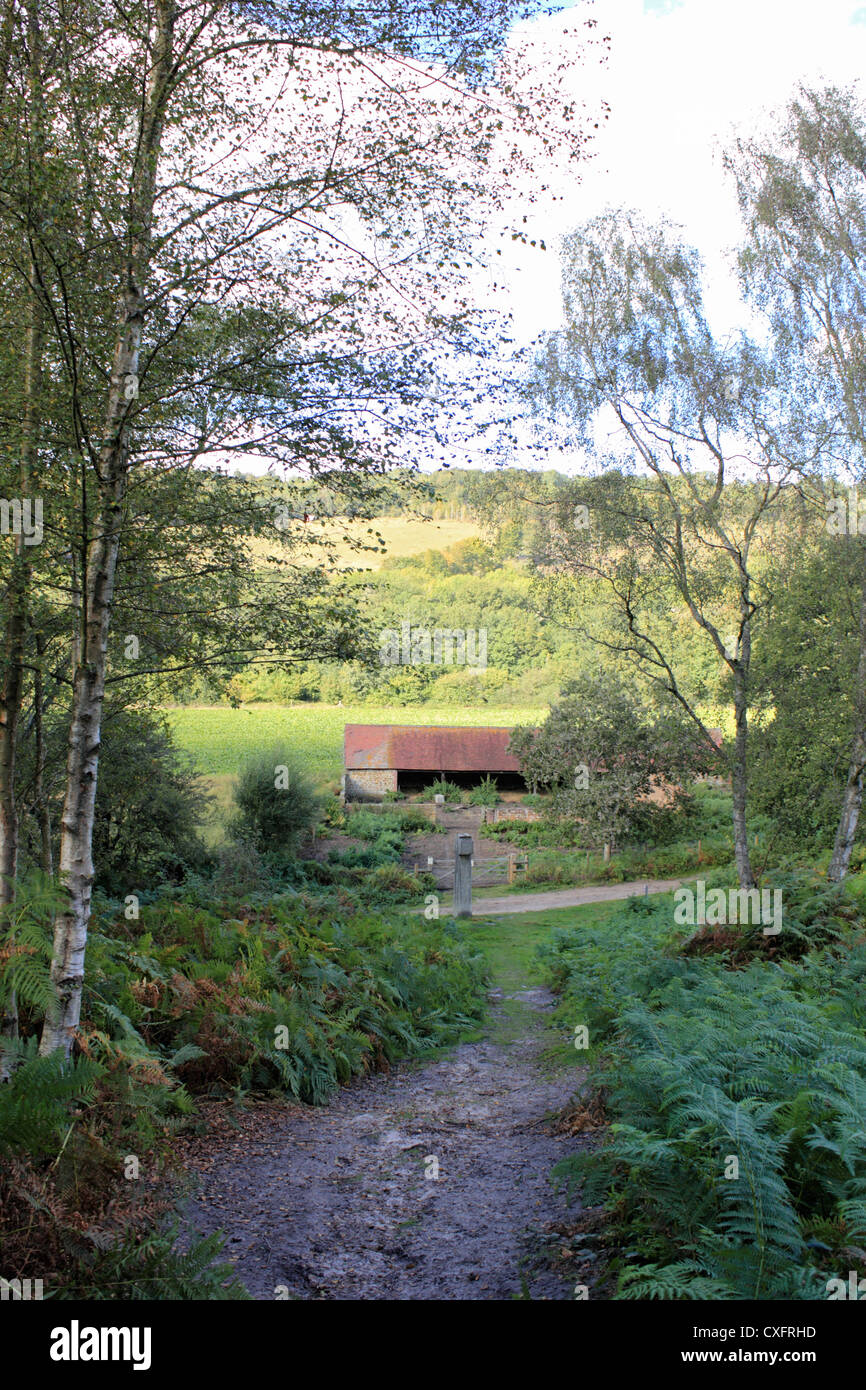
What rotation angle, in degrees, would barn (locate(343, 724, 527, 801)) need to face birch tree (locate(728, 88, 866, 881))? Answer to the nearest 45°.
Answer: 0° — it already faces it

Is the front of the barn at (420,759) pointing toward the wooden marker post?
yes

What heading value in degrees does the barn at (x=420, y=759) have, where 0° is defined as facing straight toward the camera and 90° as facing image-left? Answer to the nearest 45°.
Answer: approximately 0°

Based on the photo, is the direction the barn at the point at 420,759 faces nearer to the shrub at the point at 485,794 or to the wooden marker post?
the wooden marker post

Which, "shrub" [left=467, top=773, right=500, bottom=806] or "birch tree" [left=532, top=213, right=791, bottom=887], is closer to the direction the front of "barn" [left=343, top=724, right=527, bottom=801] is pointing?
the birch tree
